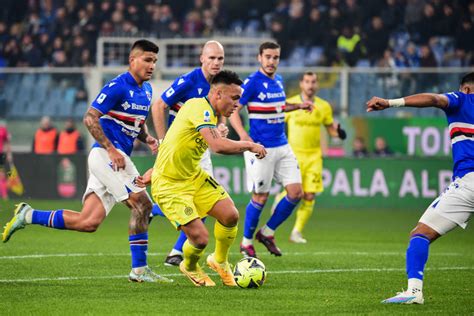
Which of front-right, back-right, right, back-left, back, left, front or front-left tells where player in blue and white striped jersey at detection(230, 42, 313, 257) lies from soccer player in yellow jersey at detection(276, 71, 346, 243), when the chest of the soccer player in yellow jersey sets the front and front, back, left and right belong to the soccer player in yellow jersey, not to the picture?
front

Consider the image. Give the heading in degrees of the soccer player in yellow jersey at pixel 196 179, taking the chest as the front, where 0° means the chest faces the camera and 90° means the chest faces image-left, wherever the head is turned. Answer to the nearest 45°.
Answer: approximately 315°

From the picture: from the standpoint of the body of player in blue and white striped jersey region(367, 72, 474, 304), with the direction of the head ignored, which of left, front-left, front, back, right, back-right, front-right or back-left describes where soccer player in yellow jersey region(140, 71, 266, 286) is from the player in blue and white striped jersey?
front-right

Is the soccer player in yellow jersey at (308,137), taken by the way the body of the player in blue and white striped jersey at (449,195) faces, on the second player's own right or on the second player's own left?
on the second player's own right

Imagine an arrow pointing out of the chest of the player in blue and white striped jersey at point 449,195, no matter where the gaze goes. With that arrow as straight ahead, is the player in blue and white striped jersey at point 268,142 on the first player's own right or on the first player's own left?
on the first player's own right

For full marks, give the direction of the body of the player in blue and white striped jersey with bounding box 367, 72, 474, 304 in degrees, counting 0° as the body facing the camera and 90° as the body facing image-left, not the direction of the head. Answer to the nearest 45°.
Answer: approximately 45°

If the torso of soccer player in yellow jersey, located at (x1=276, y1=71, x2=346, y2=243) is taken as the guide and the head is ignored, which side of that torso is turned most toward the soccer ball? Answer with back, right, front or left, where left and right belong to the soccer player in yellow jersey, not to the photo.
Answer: front

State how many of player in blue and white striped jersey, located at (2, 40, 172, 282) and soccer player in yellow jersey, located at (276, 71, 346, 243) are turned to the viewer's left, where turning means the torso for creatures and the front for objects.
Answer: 0

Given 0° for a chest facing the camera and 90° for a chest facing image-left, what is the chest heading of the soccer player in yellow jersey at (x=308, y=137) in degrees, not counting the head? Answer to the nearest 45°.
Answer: approximately 0°

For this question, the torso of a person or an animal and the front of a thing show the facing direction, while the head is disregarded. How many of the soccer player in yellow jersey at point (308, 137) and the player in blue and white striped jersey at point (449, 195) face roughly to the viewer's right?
0

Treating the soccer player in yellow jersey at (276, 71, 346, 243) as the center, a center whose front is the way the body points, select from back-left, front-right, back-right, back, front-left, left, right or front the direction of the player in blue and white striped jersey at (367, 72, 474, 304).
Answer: front

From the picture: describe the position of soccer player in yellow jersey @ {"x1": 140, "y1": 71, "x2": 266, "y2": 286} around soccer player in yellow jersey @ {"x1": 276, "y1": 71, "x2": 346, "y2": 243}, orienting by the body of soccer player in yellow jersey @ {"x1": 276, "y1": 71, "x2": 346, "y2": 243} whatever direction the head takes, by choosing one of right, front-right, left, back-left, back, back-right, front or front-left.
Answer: front
